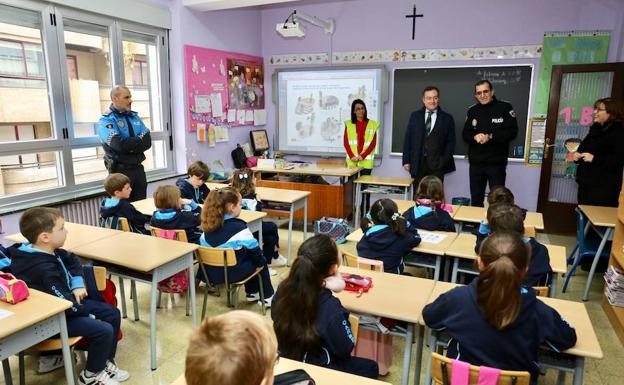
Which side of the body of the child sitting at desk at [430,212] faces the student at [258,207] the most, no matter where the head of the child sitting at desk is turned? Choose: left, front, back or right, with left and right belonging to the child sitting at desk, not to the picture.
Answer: left

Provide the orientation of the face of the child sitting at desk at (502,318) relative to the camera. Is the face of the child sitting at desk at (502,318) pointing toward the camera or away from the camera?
away from the camera

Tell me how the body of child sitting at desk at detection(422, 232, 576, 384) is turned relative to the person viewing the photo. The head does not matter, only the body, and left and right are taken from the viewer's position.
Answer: facing away from the viewer

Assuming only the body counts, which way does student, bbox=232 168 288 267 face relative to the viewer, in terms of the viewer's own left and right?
facing away from the viewer and to the right of the viewer

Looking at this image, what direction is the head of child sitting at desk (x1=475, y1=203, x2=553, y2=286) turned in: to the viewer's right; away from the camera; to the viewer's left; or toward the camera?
away from the camera

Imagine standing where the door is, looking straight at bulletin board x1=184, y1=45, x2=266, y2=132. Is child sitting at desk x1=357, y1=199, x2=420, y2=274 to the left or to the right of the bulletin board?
left

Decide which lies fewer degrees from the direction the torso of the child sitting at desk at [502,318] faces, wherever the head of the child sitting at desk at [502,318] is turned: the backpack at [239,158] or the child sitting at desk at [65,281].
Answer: the backpack

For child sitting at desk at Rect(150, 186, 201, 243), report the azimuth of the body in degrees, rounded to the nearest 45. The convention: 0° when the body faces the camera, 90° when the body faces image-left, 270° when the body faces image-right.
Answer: approximately 225°

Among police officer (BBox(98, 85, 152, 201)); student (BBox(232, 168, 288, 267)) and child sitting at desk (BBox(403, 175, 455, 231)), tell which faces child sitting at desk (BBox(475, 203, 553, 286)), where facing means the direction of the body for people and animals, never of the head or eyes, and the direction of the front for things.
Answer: the police officer

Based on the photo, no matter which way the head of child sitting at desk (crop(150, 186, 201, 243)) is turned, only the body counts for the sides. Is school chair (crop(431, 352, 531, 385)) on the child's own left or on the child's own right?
on the child's own right

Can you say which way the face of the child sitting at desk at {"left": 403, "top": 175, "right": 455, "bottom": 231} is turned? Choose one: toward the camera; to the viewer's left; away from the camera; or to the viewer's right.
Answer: away from the camera

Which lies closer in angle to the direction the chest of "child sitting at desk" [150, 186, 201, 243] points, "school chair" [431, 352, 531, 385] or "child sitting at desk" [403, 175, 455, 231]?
the child sitting at desk
